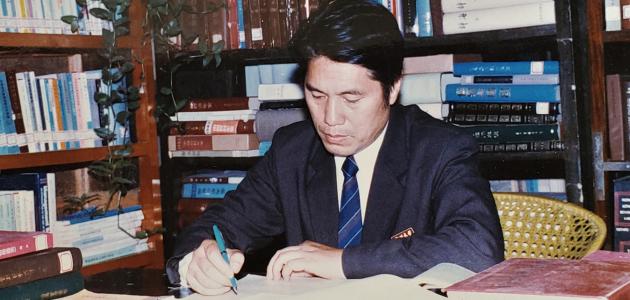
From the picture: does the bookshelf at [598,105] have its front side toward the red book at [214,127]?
no

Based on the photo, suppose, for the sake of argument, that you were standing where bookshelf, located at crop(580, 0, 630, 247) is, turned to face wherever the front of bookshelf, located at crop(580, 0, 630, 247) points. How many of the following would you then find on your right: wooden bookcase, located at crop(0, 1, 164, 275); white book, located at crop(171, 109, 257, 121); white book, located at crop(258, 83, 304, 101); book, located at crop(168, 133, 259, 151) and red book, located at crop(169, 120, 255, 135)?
5

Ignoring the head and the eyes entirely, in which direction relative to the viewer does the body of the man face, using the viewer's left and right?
facing the viewer and to the left of the viewer

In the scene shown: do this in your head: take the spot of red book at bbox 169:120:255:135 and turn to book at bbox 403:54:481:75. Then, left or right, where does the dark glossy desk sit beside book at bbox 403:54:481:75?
right

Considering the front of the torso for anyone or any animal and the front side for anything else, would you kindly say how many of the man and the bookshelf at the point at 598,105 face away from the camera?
0

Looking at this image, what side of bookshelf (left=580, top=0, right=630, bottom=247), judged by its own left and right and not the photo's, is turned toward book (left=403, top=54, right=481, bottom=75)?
right

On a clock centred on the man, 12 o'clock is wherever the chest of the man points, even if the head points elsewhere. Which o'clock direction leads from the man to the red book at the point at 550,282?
The red book is roughly at 10 o'clock from the man.

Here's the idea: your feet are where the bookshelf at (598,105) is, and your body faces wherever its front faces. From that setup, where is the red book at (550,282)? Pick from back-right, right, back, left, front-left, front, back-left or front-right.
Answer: front

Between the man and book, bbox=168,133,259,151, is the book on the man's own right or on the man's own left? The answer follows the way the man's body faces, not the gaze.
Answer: on the man's own right

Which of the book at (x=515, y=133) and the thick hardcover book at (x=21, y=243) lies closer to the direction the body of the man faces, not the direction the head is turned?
the thick hardcover book

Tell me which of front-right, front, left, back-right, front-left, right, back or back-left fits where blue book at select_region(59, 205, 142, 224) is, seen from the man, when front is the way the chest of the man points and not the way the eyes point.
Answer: right

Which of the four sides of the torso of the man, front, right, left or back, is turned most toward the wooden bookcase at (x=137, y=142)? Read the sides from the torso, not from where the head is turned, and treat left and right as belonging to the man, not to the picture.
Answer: right

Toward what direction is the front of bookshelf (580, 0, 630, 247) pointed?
toward the camera
